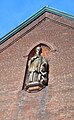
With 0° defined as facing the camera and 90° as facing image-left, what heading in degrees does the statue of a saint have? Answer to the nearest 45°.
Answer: approximately 0°
